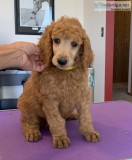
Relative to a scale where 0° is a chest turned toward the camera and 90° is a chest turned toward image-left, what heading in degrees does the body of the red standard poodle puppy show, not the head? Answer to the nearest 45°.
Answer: approximately 315°
